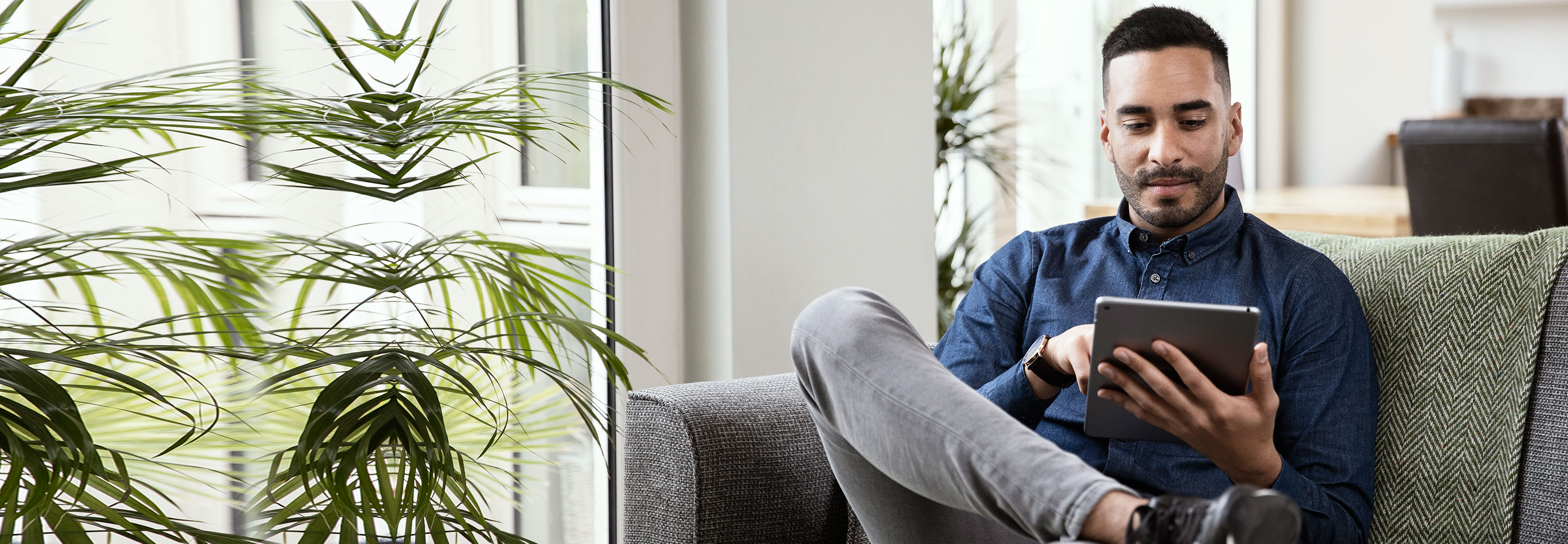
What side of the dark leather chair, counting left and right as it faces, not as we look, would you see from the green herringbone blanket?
back

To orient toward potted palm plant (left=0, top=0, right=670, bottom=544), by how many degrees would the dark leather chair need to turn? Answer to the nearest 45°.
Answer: approximately 180°

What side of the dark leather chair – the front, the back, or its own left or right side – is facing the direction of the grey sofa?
back

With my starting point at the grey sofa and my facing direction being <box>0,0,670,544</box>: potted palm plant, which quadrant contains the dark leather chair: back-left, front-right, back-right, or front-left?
back-right

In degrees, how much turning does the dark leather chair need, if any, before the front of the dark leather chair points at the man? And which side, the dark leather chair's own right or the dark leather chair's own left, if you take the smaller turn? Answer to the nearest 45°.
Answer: approximately 180°

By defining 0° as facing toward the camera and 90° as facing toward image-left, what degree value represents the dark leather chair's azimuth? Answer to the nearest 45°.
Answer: approximately 180°
